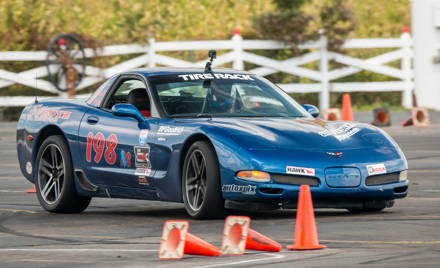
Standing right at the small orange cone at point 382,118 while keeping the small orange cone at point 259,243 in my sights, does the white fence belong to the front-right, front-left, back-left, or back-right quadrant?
back-right

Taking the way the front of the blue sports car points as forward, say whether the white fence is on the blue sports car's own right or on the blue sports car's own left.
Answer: on the blue sports car's own left

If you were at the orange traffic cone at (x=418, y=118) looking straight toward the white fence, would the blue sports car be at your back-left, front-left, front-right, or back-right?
back-left

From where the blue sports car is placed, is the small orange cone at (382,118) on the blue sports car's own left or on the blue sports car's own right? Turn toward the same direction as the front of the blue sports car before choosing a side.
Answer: on the blue sports car's own left

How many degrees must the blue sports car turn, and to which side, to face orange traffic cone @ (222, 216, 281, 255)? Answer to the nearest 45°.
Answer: approximately 45° to its right

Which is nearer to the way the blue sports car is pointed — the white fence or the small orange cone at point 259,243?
the small orange cone

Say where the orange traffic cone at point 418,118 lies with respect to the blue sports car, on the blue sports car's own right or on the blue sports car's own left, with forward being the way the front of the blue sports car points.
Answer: on the blue sports car's own left

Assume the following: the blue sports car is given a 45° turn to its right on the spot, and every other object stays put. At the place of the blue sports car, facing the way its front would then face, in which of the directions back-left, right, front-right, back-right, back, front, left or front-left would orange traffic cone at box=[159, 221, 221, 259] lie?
front

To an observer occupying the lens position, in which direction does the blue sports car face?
facing the viewer and to the right of the viewer
